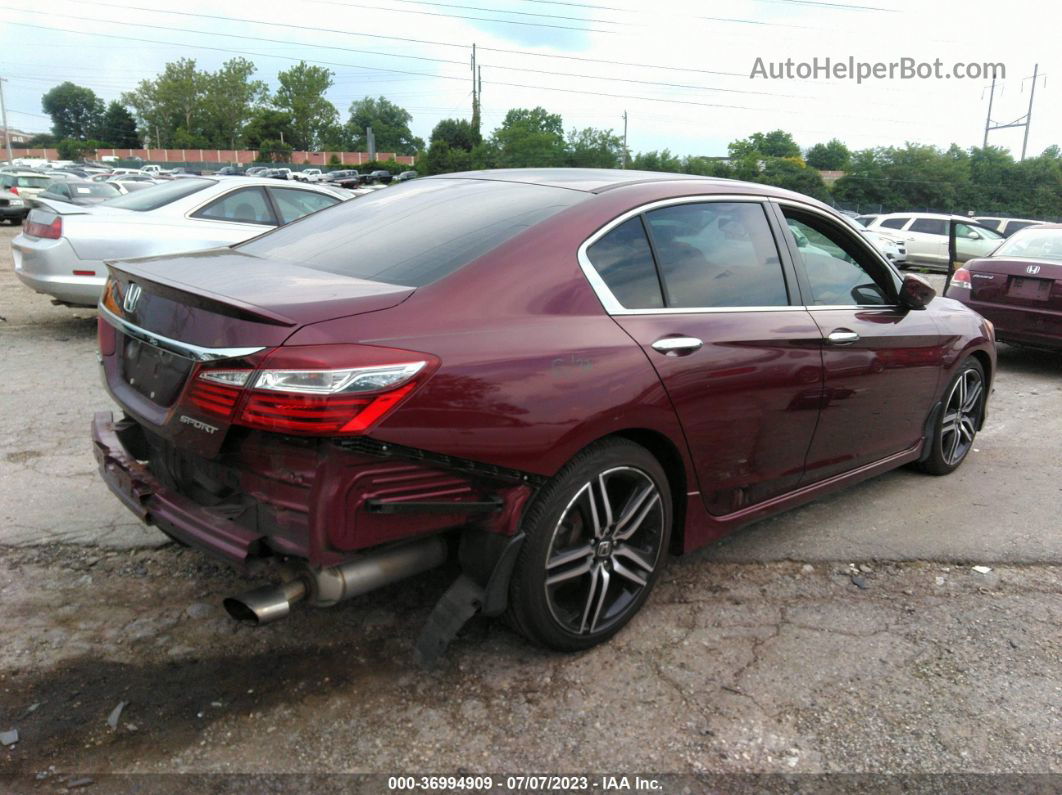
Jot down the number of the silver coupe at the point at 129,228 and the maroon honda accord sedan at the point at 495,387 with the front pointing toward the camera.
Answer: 0

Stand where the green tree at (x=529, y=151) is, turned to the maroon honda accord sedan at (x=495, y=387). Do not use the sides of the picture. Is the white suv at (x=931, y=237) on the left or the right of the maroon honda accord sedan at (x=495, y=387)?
left

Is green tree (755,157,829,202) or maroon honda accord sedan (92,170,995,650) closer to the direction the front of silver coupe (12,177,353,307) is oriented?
the green tree

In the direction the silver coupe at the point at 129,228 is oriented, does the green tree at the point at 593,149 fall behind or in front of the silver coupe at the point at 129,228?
in front

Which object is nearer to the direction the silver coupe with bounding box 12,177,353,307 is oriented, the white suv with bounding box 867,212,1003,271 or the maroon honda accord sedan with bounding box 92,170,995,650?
the white suv

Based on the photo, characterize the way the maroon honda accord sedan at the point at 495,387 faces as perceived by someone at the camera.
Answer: facing away from the viewer and to the right of the viewer

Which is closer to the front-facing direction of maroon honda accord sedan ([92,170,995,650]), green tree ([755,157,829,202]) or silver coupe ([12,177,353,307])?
the green tree

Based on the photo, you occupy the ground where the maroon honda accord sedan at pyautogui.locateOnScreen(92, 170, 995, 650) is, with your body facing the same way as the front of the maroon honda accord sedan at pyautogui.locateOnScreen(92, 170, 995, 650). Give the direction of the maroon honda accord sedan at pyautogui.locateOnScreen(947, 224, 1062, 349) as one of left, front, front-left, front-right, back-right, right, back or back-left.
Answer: front

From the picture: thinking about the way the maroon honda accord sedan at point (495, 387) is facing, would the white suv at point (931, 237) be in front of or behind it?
in front

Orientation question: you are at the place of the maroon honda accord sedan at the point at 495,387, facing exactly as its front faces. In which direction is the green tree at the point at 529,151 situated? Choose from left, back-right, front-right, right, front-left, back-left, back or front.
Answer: front-left

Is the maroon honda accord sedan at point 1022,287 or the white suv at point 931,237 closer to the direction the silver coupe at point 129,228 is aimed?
the white suv

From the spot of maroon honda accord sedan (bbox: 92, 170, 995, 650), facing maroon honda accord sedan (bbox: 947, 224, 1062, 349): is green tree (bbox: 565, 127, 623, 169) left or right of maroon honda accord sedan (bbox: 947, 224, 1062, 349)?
left

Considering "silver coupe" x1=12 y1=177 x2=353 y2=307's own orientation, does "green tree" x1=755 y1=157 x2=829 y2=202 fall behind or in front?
in front

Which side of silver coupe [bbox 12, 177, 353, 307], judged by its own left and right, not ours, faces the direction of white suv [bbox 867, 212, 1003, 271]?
front

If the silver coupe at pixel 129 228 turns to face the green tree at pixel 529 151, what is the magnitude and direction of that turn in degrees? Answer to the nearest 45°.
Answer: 0° — it already faces it

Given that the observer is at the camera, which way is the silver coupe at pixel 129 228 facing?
facing away from the viewer and to the right of the viewer
